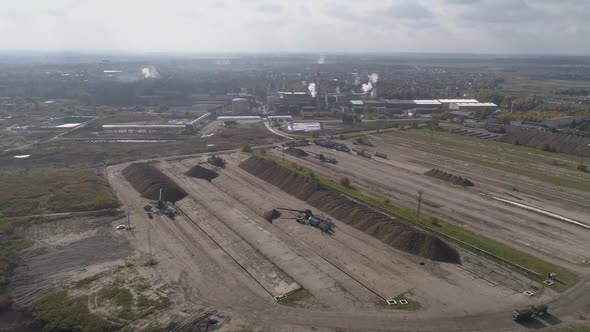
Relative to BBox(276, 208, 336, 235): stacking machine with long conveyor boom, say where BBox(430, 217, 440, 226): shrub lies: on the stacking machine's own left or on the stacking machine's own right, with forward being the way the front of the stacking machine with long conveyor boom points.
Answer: on the stacking machine's own right

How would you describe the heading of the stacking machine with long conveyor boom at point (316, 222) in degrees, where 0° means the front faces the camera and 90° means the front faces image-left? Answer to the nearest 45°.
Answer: approximately 135°

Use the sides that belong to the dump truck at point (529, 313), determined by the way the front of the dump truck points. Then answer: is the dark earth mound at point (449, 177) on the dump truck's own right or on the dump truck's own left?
on the dump truck's own right

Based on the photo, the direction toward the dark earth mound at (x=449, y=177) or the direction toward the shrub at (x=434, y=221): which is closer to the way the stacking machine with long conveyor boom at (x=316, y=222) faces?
the dark earth mound

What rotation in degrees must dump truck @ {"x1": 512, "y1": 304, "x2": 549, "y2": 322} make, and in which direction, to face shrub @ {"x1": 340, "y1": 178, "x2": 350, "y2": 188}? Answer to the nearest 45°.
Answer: approximately 90° to its right

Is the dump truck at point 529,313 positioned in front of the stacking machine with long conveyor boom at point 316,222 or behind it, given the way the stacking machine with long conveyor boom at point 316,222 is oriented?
behind

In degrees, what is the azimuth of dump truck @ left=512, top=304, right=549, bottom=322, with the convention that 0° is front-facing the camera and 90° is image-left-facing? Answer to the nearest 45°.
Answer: approximately 45°
